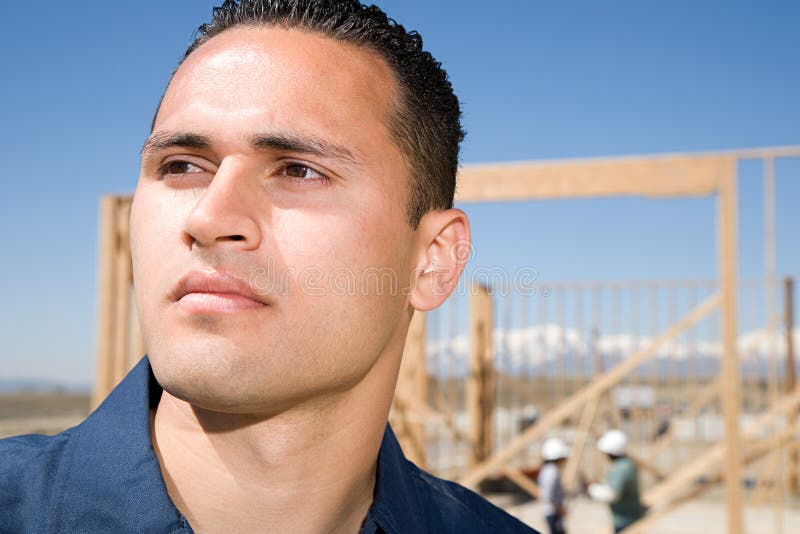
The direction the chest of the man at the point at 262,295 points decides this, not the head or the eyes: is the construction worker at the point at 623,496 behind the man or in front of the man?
behind

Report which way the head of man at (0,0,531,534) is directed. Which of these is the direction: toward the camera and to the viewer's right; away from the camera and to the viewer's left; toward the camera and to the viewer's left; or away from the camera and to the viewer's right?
toward the camera and to the viewer's left

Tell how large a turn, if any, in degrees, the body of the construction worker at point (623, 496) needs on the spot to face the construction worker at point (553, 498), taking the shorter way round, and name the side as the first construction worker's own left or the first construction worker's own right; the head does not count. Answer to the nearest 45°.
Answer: approximately 45° to the first construction worker's own right

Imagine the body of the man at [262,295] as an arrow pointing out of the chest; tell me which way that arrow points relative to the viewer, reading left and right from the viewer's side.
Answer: facing the viewer and to the left of the viewer

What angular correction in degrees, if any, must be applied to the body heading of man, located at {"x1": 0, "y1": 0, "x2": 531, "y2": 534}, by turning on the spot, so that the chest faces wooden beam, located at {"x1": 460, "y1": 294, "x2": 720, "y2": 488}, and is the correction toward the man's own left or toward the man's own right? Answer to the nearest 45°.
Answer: approximately 180°

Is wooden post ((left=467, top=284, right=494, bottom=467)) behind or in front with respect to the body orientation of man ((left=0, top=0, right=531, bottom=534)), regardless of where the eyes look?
behind

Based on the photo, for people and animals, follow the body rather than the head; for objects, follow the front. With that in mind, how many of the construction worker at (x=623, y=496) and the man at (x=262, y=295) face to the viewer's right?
0

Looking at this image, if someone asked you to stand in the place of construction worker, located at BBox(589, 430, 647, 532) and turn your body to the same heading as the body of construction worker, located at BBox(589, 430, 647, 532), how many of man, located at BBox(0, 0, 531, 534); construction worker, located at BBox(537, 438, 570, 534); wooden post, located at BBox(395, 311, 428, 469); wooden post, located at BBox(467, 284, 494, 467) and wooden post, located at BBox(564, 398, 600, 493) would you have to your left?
1

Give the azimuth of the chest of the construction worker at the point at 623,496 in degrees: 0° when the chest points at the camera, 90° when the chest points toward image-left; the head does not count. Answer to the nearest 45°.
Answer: approximately 90°

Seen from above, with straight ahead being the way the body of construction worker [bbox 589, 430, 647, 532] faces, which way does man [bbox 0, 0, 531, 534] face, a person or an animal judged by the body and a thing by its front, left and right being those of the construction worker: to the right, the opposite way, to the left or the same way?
to the left

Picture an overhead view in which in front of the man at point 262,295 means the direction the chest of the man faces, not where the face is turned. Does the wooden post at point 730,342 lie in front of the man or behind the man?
behind
